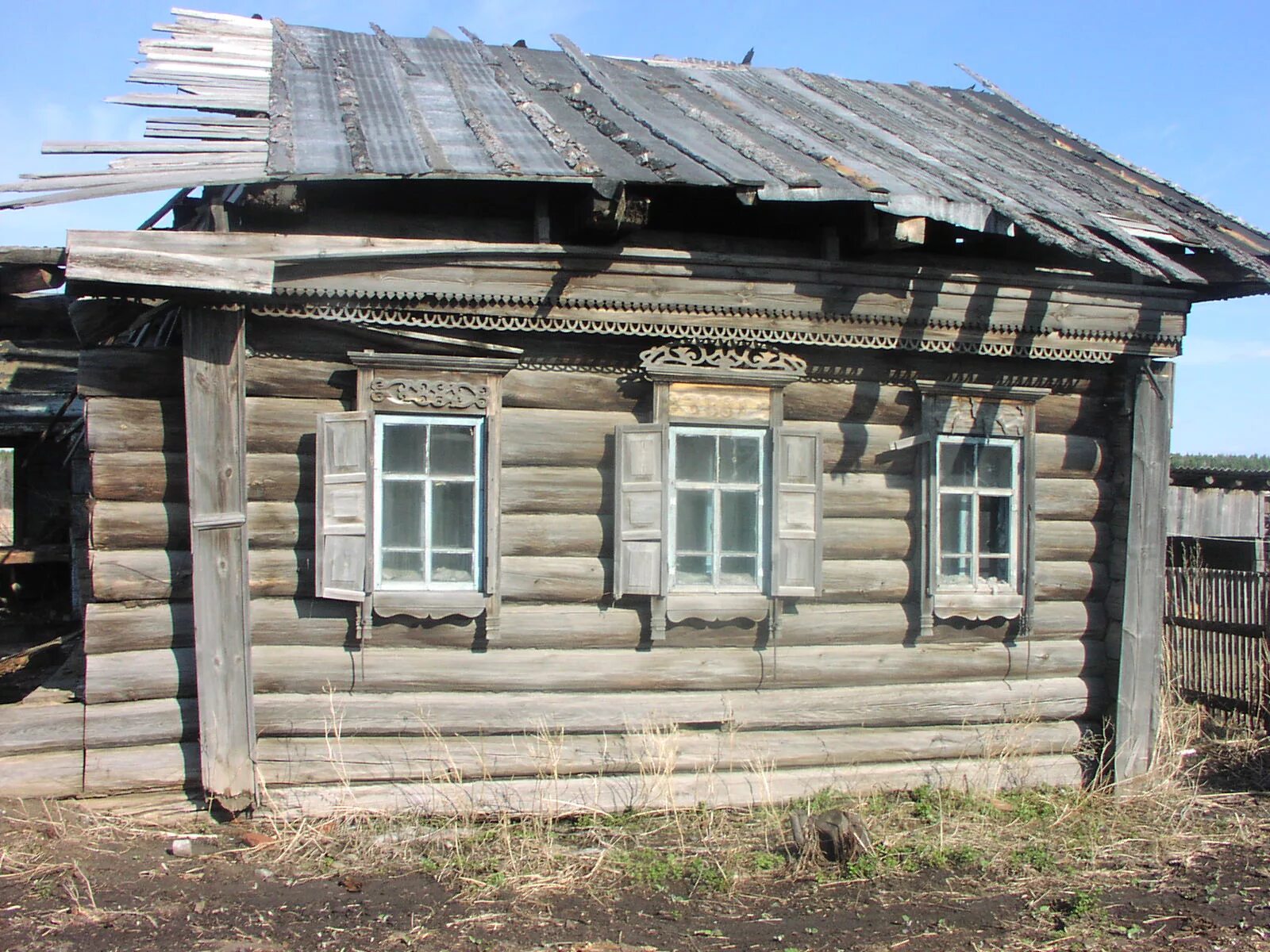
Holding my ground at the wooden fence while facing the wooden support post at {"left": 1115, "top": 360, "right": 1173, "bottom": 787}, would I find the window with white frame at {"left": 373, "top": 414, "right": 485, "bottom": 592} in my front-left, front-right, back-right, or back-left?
front-right

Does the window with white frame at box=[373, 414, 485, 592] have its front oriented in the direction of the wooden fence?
no

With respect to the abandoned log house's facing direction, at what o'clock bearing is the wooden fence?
The wooden fence is roughly at 8 o'clock from the abandoned log house.

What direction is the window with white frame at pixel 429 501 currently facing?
toward the camera

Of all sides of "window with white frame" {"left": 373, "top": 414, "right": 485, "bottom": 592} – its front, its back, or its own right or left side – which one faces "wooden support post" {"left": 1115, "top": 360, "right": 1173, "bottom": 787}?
left

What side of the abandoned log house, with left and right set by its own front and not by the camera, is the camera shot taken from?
front
